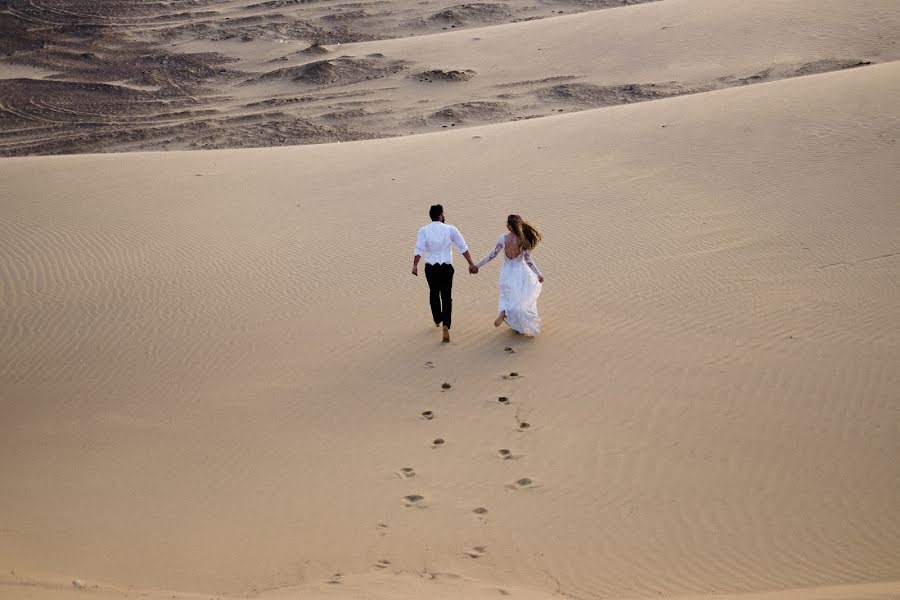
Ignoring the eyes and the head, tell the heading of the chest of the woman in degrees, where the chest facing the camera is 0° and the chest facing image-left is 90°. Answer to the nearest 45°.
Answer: approximately 180°

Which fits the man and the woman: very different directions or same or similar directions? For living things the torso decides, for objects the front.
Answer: same or similar directions

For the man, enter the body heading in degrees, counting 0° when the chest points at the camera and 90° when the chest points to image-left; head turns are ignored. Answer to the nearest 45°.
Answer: approximately 180°

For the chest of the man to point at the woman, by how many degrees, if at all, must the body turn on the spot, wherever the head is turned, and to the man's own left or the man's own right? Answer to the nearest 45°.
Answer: approximately 90° to the man's own right

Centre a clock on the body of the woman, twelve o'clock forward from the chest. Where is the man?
The man is roughly at 9 o'clock from the woman.

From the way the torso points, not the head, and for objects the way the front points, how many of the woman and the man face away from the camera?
2
